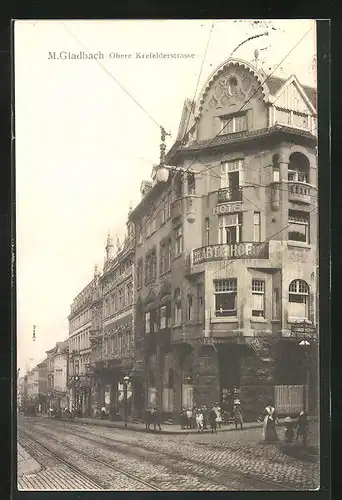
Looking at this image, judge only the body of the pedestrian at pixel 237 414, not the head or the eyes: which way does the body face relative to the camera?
toward the camera
